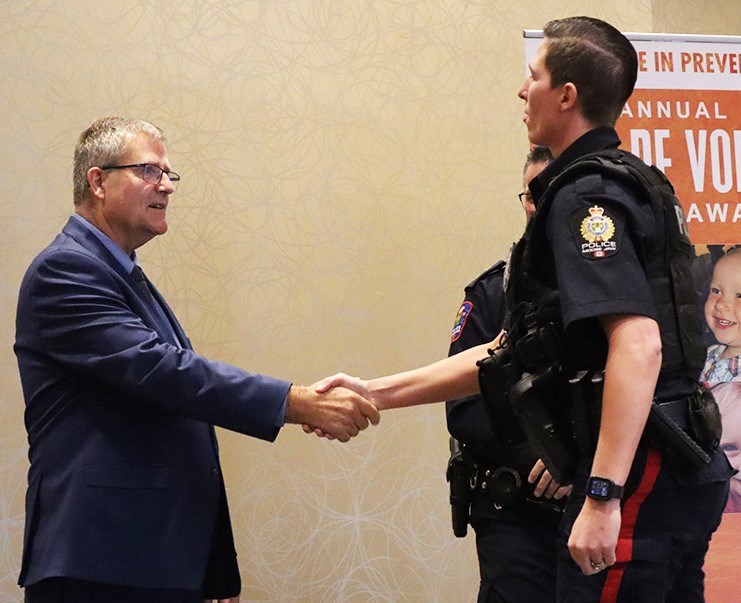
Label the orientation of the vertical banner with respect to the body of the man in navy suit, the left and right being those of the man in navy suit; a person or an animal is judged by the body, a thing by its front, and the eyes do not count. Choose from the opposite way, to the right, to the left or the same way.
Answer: to the right

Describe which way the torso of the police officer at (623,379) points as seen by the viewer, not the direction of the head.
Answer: to the viewer's left

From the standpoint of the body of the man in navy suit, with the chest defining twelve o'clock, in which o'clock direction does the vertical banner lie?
The vertical banner is roughly at 11 o'clock from the man in navy suit.

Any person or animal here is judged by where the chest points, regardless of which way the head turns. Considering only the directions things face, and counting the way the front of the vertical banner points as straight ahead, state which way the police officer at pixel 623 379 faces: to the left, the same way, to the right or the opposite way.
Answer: to the right

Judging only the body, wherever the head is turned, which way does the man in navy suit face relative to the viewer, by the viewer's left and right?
facing to the right of the viewer

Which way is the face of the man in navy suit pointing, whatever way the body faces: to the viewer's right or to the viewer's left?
to the viewer's right

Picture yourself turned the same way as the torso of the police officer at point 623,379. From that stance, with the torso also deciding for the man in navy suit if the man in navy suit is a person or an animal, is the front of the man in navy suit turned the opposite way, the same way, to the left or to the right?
the opposite way

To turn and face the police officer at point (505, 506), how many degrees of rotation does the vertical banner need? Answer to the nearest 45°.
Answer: approximately 45° to its right

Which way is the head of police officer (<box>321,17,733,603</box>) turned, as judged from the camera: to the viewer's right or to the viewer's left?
to the viewer's left
